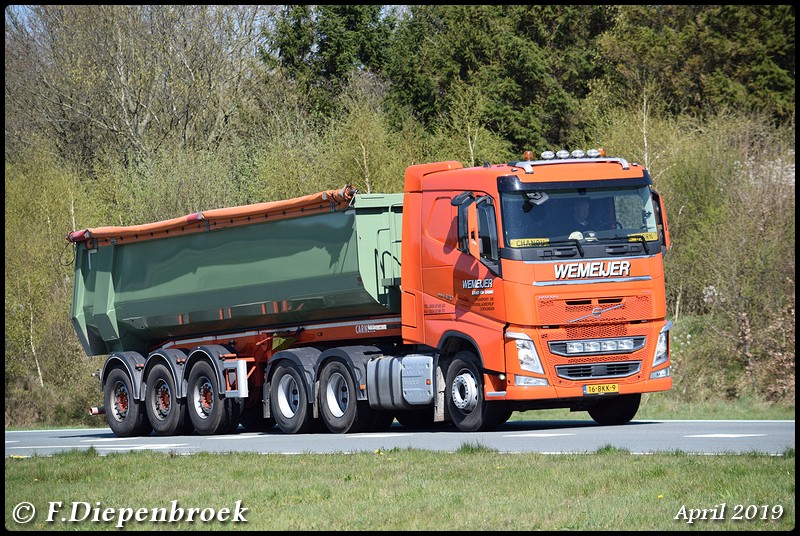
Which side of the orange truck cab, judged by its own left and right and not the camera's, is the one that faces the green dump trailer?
back

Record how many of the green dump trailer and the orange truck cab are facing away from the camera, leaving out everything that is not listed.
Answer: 0

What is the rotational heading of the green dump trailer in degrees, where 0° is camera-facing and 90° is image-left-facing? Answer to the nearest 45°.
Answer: approximately 315°

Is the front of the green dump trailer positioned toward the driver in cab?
yes

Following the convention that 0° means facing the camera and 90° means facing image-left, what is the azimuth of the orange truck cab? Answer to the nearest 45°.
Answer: approximately 315°

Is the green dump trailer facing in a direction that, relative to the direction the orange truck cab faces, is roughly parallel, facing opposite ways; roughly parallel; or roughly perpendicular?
roughly parallel

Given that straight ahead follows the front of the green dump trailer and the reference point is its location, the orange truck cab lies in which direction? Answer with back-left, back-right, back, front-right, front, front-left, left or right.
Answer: front
